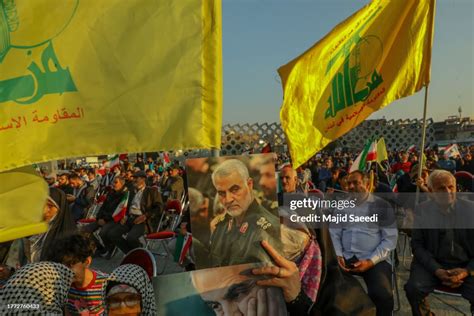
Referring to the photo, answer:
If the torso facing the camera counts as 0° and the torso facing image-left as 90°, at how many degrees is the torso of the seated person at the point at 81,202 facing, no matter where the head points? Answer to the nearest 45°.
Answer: approximately 45°

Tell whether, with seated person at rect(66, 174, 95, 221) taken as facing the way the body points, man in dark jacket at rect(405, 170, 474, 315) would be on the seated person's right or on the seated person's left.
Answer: on the seated person's left

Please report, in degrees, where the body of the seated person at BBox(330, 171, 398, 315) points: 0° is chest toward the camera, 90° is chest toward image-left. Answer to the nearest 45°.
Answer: approximately 45°

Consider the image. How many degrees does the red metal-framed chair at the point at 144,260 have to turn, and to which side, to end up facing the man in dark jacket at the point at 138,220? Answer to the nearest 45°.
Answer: approximately 135° to its right

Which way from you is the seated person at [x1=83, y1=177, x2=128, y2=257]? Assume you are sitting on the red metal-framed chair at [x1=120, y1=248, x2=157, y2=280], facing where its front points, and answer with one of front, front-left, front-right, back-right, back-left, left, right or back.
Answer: back-right

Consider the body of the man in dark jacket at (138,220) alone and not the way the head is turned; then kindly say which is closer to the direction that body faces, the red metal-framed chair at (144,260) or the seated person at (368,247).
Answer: the red metal-framed chair

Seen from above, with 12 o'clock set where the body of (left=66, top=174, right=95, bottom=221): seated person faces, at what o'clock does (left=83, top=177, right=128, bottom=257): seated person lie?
(left=83, top=177, right=128, bottom=257): seated person is roughly at 10 o'clock from (left=66, top=174, right=95, bottom=221): seated person.
